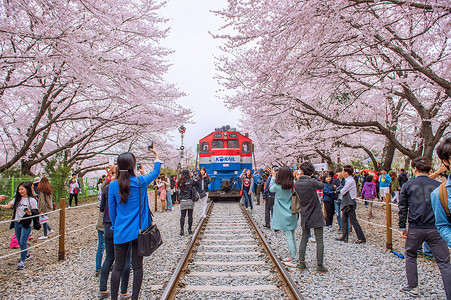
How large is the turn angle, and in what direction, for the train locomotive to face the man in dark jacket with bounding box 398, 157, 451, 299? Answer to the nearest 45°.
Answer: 0° — it already faces them

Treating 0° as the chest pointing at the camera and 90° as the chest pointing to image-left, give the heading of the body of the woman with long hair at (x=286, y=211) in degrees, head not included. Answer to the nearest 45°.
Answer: approximately 135°
